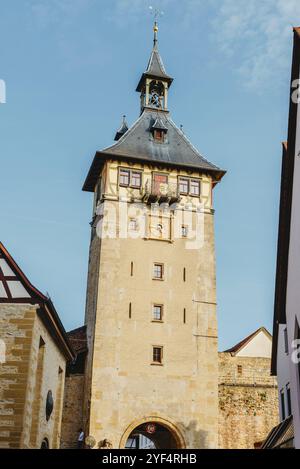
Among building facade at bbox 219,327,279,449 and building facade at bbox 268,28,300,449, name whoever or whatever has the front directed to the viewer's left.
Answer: building facade at bbox 268,28,300,449

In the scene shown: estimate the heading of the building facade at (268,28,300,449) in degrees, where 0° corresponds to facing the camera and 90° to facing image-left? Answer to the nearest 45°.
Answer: approximately 90°

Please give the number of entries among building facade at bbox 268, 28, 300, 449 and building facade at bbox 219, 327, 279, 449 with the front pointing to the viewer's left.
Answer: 1

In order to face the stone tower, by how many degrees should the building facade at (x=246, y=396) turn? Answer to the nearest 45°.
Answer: approximately 45° to its right

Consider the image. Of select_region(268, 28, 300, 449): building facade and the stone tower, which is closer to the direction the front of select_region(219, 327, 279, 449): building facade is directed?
the building facade

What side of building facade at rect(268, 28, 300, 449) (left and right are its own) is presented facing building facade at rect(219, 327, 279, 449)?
right

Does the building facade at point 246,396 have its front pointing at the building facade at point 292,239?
yes

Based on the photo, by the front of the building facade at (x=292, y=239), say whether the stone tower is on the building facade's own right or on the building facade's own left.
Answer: on the building facade's own right

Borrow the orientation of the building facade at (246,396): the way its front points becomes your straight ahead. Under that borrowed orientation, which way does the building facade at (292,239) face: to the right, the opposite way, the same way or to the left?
to the right
